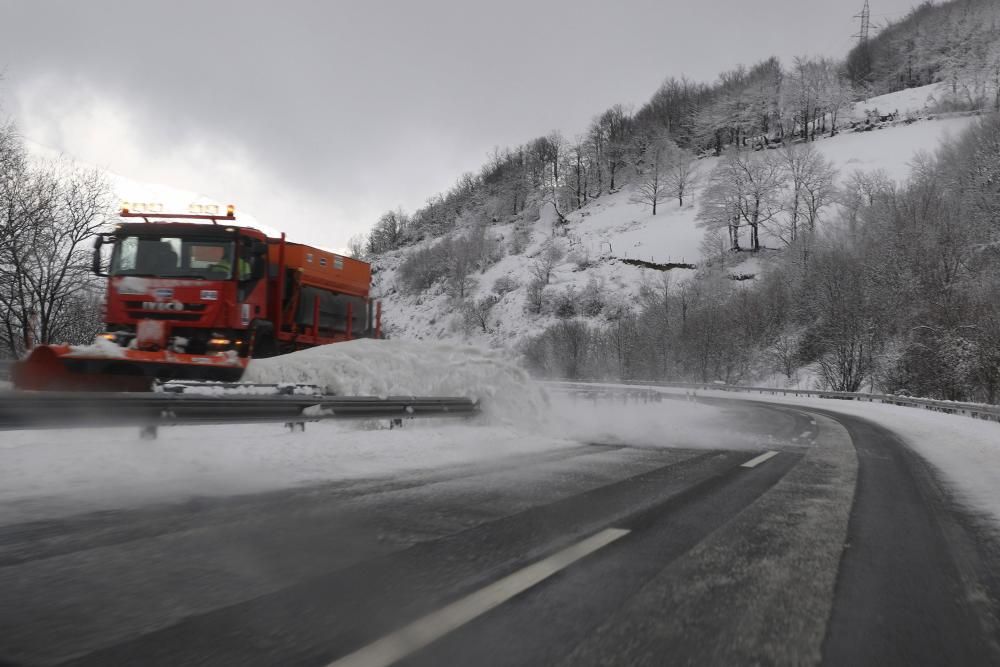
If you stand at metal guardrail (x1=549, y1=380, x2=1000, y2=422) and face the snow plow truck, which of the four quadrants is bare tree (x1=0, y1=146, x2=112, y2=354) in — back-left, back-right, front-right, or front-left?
front-right

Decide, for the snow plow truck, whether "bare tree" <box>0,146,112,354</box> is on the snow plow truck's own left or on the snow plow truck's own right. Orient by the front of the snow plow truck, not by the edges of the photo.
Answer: on the snow plow truck's own right

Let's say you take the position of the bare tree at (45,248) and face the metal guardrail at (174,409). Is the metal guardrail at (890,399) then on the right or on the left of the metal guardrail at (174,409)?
left

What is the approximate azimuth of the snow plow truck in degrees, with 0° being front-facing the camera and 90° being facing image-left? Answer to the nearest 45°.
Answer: approximately 45°

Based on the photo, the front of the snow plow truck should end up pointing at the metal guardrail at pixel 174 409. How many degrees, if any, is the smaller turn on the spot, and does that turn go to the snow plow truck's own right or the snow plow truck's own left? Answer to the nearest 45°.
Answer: approximately 45° to the snow plow truck's own left

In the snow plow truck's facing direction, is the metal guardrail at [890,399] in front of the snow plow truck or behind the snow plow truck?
behind
